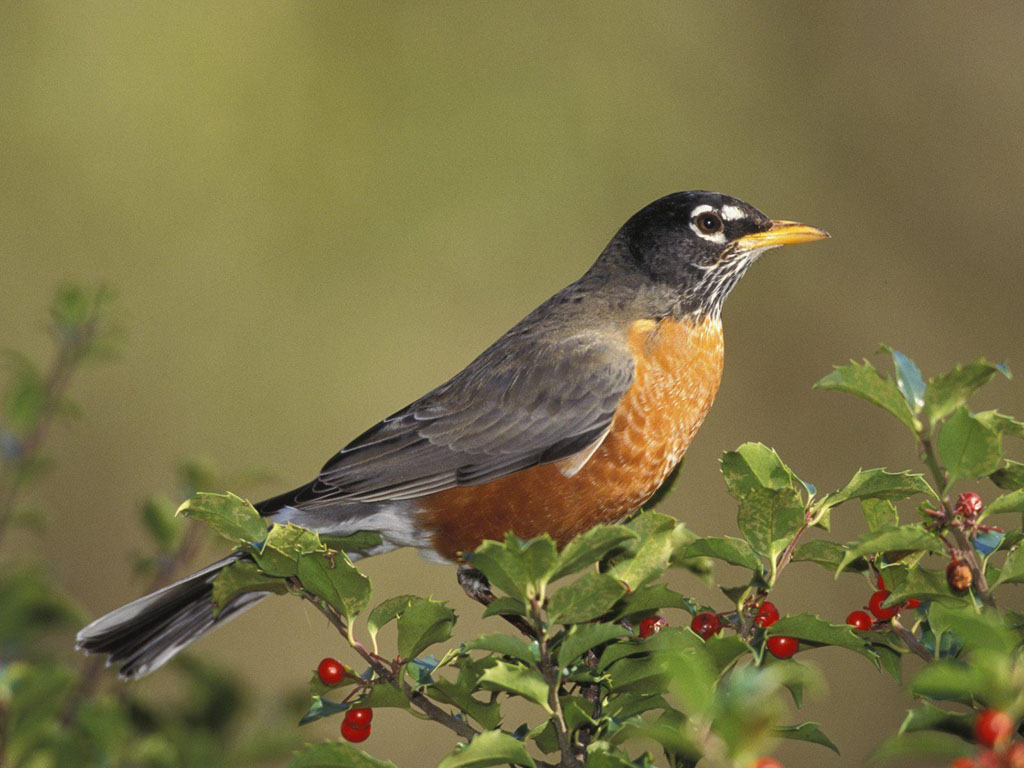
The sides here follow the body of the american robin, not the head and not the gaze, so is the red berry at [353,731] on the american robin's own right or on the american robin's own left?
on the american robin's own right

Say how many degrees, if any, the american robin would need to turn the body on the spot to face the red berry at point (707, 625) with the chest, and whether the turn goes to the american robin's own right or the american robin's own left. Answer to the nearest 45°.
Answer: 0° — it already faces it

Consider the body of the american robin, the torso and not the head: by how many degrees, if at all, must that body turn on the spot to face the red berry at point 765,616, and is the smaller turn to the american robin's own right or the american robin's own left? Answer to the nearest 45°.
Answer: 0° — it already faces it

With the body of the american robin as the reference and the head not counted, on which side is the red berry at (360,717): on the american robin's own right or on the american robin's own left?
on the american robin's own right

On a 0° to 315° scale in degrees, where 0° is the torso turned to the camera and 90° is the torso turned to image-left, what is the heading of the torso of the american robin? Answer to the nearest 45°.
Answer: approximately 270°
